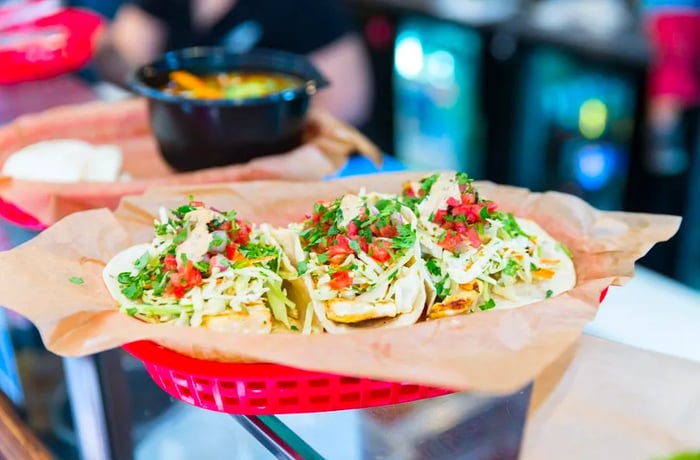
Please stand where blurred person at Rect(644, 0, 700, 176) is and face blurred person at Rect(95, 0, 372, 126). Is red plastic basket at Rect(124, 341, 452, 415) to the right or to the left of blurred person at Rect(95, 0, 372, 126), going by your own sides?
left

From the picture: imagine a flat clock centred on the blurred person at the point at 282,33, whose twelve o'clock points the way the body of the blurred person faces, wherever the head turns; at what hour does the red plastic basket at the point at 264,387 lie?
The red plastic basket is roughly at 12 o'clock from the blurred person.

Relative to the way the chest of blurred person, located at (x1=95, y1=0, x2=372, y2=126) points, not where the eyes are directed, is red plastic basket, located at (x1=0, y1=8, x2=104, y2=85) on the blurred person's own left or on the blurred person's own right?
on the blurred person's own right

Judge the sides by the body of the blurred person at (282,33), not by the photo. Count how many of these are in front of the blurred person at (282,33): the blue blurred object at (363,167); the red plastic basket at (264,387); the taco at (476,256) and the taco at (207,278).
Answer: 4

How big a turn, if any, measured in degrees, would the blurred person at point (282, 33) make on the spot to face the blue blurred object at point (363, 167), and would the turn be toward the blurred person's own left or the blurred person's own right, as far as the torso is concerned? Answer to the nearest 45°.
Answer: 0° — they already face it

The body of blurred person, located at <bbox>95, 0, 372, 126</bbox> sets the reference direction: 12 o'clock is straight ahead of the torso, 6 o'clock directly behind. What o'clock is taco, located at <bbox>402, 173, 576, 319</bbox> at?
The taco is roughly at 12 o'clock from the blurred person.

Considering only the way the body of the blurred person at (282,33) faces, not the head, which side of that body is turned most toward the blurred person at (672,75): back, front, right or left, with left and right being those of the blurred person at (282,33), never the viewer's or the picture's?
left

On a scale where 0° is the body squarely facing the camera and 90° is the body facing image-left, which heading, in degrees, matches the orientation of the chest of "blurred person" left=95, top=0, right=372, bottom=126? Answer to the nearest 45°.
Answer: approximately 0°

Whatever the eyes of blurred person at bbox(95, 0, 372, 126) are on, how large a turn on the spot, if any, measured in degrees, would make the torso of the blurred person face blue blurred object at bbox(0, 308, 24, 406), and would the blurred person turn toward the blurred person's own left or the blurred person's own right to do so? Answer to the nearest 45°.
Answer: approximately 45° to the blurred person's own right

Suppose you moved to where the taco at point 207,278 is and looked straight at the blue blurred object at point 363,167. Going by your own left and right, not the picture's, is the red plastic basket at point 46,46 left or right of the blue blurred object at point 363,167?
left
